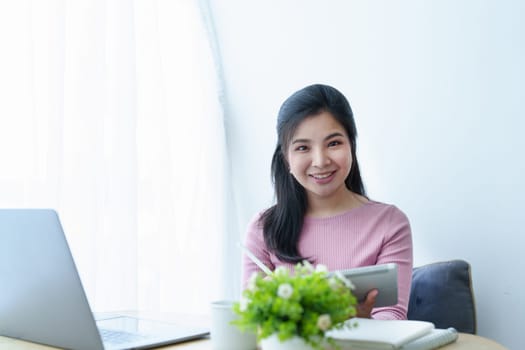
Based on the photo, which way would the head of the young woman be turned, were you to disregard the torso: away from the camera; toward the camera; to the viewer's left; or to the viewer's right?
toward the camera

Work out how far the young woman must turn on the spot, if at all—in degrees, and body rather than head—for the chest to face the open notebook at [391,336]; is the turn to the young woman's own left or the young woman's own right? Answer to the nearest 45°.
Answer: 0° — they already face it

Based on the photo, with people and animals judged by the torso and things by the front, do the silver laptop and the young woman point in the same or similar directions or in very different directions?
very different directions

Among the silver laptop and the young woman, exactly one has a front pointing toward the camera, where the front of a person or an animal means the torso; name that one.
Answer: the young woman

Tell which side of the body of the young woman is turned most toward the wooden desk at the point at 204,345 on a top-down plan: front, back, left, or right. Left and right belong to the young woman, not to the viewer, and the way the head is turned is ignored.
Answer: front

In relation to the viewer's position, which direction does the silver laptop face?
facing away from the viewer and to the right of the viewer

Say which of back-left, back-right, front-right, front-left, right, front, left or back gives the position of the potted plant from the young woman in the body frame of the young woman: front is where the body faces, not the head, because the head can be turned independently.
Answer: front

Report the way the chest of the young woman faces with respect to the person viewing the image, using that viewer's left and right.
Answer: facing the viewer

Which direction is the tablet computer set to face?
away from the camera

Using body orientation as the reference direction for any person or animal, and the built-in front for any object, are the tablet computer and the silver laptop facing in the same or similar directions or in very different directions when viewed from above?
same or similar directions

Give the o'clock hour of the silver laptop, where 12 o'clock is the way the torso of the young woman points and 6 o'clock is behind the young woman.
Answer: The silver laptop is roughly at 1 o'clock from the young woman.
